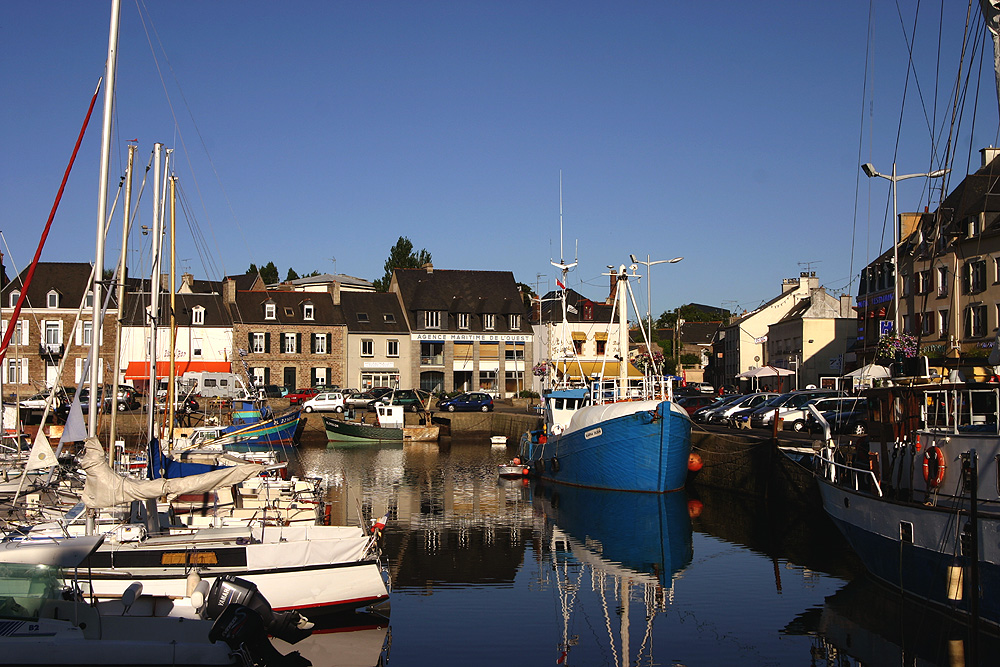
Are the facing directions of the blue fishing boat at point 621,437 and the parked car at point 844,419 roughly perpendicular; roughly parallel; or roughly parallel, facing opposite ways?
roughly perpendicular

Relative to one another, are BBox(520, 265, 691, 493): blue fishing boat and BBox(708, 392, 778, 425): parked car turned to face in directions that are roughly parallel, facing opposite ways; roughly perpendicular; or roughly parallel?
roughly perpendicular

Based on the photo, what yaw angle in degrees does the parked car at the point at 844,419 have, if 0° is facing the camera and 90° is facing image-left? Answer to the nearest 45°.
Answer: approximately 45°
